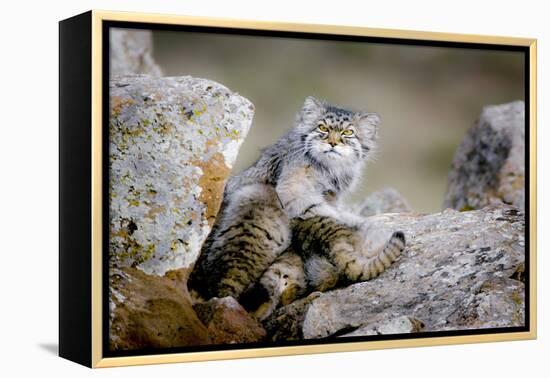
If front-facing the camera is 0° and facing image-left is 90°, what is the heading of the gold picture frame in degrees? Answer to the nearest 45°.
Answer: approximately 315°
